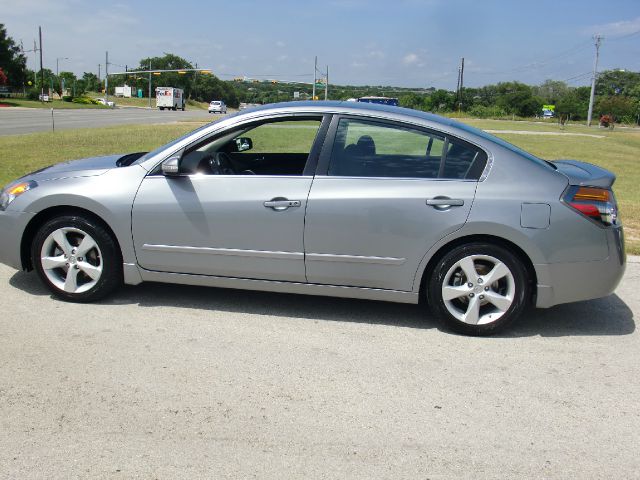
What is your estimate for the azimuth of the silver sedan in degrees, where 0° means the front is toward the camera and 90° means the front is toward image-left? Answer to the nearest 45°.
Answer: approximately 90°
